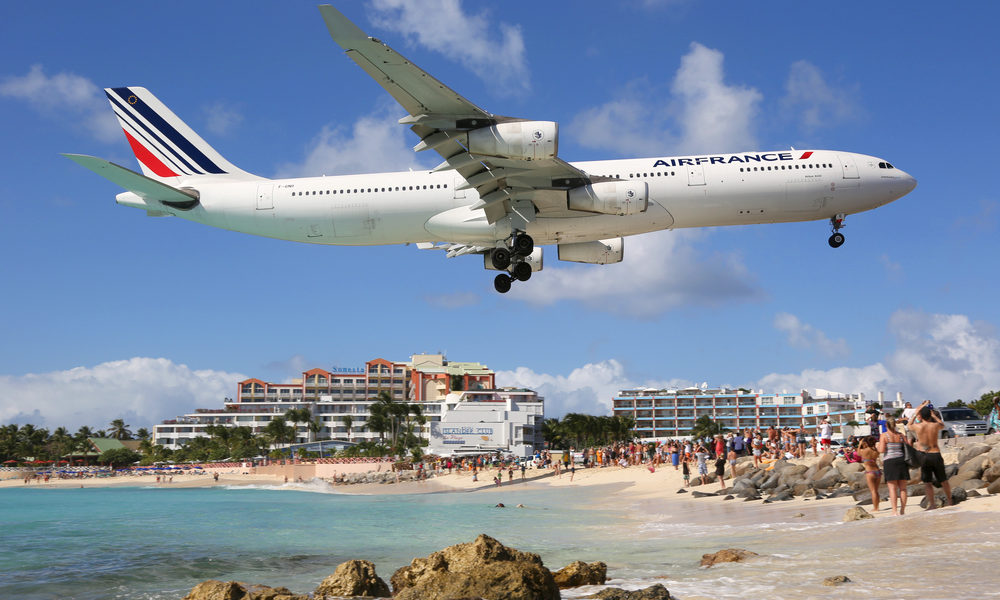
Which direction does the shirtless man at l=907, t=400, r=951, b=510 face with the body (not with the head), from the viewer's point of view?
away from the camera

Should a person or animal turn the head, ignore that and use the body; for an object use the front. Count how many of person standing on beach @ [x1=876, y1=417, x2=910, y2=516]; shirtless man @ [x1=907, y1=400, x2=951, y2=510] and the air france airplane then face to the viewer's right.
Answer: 1

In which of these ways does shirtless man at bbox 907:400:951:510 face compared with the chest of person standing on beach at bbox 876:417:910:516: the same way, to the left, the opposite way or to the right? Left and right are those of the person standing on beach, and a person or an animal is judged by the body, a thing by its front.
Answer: the same way

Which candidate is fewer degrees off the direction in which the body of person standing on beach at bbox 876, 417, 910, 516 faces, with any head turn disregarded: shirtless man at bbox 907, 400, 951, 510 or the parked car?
the parked car

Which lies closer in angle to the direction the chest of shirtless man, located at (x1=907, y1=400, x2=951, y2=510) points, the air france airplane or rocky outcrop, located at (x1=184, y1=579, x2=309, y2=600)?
the air france airplane

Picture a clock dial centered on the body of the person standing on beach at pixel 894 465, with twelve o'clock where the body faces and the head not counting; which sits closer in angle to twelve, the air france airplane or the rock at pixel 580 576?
the air france airplane

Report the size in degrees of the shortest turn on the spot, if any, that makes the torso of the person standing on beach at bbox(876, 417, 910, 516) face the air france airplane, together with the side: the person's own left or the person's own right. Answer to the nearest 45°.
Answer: approximately 45° to the person's own left

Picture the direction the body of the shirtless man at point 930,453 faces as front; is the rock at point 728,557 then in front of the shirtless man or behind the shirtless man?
behind

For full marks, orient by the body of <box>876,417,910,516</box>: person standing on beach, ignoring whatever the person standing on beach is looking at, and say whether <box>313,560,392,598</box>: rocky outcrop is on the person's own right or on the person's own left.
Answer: on the person's own left

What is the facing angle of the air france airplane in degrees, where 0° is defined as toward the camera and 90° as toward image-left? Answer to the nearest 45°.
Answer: approximately 270°

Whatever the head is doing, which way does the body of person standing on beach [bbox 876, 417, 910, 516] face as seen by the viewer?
away from the camera

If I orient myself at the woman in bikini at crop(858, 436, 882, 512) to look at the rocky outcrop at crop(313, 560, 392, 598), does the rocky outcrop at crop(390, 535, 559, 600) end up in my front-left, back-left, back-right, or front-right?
front-left
